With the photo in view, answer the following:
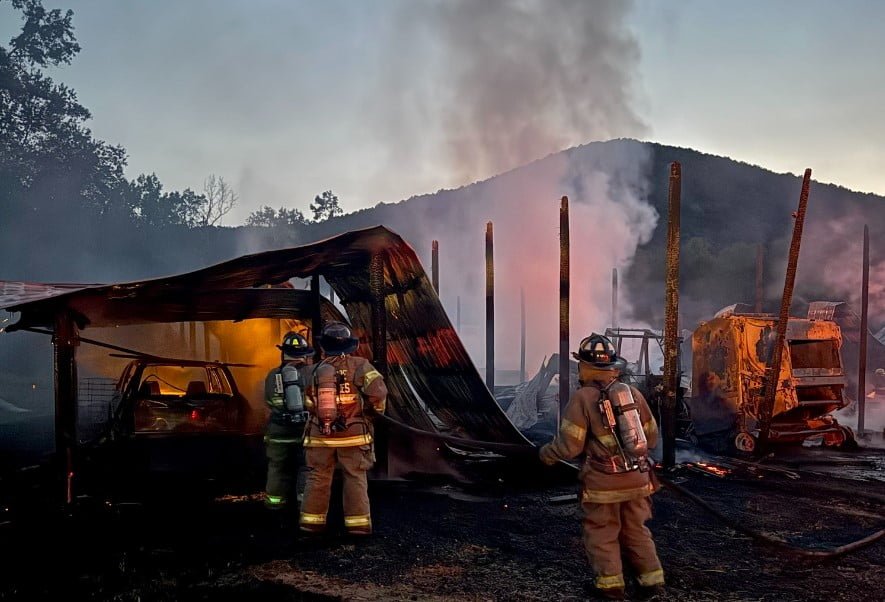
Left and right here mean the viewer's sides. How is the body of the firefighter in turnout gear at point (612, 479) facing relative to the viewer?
facing away from the viewer and to the left of the viewer

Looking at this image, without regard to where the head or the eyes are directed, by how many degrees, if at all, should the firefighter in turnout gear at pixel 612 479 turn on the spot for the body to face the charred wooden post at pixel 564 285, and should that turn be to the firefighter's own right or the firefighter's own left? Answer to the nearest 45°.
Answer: approximately 45° to the firefighter's own right

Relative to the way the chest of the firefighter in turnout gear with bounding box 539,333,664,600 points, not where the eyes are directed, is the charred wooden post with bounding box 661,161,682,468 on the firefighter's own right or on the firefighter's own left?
on the firefighter's own right

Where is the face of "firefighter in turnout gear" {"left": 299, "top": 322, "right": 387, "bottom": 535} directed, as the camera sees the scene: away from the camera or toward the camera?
away from the camera
